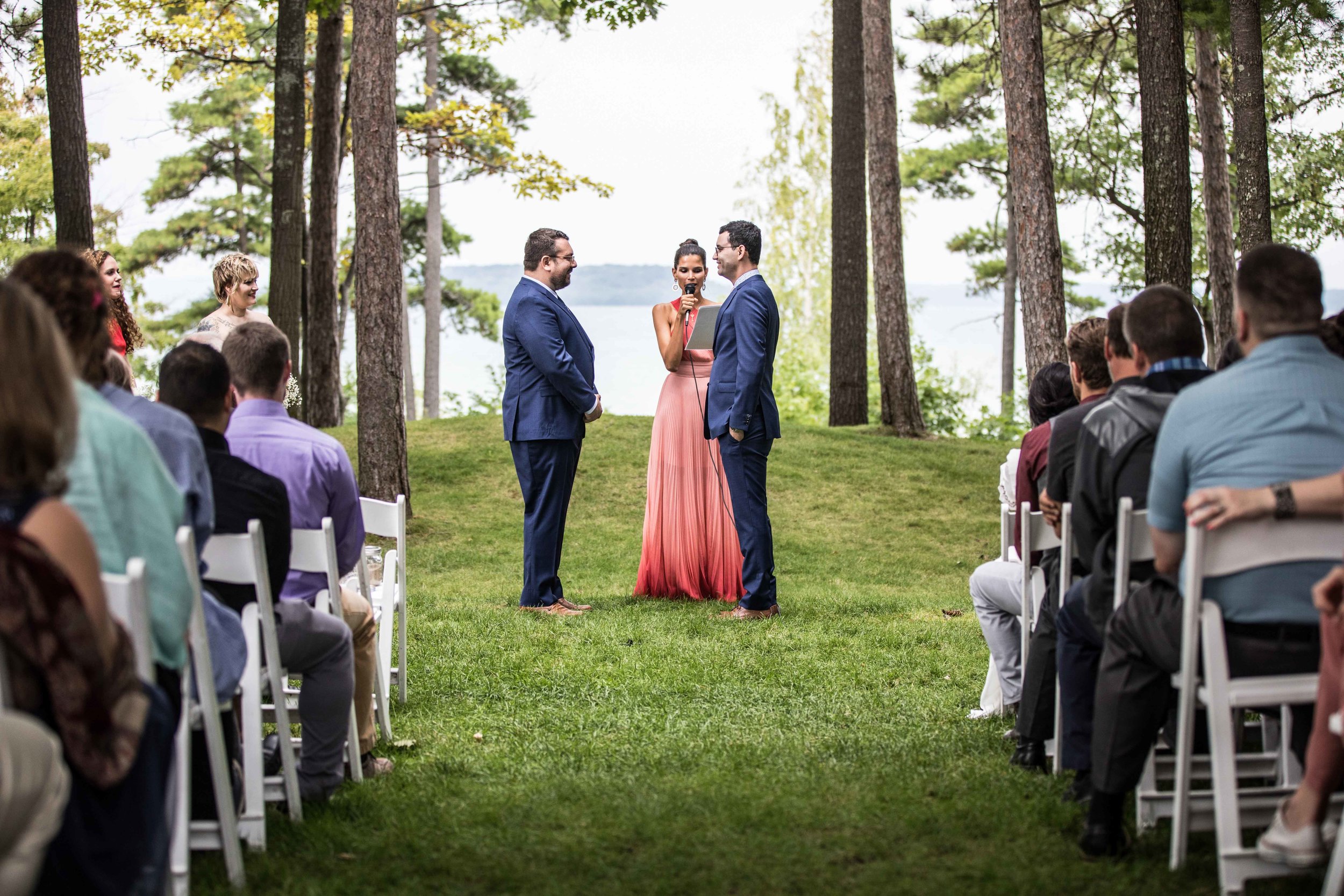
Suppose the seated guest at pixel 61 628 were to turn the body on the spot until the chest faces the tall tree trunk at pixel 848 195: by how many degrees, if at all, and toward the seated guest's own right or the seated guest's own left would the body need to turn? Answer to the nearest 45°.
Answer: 0° — they already face it

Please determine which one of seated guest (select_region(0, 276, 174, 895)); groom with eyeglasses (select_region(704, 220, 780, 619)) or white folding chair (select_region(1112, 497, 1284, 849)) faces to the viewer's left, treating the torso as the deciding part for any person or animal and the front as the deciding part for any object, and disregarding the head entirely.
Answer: the groom with eyeglasses

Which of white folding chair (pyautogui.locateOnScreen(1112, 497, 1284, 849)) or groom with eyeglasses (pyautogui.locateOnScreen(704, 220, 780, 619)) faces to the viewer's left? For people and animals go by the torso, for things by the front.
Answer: the groom with eyeglasses

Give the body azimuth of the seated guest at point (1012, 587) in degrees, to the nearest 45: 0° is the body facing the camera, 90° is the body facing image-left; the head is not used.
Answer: approximately 135°

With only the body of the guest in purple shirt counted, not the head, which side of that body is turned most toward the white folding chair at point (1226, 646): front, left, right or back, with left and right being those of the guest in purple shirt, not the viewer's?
right

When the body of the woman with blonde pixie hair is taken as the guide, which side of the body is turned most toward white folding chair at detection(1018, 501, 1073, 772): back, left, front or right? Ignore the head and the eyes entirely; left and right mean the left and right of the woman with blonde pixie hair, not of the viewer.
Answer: front

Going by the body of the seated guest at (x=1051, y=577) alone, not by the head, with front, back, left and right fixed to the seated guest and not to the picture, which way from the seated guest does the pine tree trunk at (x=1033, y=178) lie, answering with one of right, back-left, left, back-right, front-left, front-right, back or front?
front-right

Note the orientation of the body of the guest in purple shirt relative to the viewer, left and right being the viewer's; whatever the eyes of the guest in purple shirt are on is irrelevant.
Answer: facing away from the viewer and to the right of the viewer

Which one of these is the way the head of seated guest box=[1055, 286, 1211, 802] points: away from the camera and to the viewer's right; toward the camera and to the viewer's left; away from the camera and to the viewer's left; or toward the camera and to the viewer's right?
away from the camera and to the viewer's left

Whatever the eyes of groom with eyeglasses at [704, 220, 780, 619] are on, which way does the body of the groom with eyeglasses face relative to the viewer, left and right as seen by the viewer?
facing to the left of the viewer

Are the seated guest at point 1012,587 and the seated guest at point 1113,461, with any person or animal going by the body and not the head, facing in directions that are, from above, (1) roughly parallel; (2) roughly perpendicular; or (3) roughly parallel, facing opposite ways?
roughly parallel

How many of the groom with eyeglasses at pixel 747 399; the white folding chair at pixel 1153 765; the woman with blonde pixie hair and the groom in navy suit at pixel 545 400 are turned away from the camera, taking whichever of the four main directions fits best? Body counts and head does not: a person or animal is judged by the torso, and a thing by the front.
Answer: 1

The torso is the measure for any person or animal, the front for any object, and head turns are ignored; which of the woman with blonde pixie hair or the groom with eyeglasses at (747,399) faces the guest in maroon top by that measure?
the woman with blonde pixie hair

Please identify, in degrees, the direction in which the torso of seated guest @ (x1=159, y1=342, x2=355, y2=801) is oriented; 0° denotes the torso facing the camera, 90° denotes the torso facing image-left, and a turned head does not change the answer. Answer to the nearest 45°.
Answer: approximately 225°

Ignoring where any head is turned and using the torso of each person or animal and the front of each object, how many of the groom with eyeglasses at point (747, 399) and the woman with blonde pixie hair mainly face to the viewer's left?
1

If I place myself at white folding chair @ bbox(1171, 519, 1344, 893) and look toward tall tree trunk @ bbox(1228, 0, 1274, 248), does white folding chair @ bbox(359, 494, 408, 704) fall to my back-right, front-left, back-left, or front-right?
front-left

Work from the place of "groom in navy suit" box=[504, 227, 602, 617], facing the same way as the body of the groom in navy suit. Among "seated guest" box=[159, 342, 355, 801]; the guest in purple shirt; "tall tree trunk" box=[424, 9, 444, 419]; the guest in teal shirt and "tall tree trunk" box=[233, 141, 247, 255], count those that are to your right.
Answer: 3

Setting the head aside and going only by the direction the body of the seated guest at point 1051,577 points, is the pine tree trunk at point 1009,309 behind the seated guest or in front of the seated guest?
in front

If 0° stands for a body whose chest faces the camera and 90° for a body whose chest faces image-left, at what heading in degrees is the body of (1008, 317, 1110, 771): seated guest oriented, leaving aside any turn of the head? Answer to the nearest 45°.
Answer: approximately 135°

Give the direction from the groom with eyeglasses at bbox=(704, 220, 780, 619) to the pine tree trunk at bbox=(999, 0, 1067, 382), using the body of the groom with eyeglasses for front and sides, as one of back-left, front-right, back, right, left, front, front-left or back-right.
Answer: back-right
